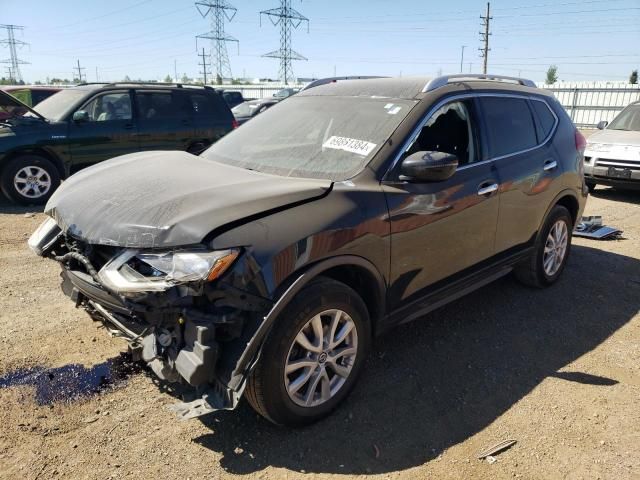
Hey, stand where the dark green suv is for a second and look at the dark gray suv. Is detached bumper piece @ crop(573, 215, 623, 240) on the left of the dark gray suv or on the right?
left

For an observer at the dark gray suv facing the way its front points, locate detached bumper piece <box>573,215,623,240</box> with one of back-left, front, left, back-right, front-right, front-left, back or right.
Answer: back

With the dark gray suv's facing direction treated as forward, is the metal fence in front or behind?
behind

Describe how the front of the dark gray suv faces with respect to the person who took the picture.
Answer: facing the viewer and to the left of the viewer

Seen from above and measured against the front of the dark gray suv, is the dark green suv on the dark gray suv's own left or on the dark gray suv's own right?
on the dark gray suv's own right

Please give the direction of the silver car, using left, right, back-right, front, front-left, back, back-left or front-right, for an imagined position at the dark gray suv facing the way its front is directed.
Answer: back
